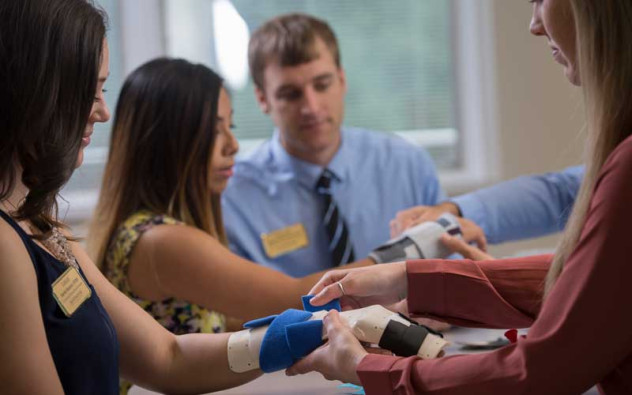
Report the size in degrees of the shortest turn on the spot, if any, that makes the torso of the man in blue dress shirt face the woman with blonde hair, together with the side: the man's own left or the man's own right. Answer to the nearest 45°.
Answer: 0° — they already face them

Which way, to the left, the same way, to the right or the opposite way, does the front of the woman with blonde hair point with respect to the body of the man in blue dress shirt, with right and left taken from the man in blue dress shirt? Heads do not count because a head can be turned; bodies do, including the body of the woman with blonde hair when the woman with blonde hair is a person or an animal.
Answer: to the right

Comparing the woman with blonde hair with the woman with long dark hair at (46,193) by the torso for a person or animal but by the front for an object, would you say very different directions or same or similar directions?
very different directions

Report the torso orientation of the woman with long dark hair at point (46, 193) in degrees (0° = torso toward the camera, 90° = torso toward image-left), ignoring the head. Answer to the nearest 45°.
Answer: approximately 315°

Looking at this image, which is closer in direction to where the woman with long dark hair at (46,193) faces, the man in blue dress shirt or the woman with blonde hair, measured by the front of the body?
the woman with blonde hair

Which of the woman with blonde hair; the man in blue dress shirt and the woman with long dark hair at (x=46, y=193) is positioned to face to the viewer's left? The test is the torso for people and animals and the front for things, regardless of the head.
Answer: the woman with blonde hair

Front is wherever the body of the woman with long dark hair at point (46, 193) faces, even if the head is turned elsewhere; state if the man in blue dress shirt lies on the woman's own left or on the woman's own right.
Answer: on the woman's own left

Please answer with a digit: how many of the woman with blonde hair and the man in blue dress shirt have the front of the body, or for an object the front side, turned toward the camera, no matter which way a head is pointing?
1

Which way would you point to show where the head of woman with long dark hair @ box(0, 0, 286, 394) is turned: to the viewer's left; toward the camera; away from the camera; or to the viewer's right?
to the viewer's right

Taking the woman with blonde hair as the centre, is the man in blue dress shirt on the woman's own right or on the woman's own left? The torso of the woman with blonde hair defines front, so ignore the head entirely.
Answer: on the woman's own right

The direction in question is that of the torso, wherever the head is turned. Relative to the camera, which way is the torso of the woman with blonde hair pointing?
to the viewer's left

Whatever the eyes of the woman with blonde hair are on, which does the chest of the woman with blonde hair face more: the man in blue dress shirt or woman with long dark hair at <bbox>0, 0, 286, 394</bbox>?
the woman with long dark hair

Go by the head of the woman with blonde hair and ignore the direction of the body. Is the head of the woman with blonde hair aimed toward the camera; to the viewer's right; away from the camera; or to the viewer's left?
to the viewer's left

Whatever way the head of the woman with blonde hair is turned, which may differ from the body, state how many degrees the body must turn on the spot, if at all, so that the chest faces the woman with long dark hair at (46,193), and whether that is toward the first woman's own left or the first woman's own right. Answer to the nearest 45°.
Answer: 0° — they already face them
